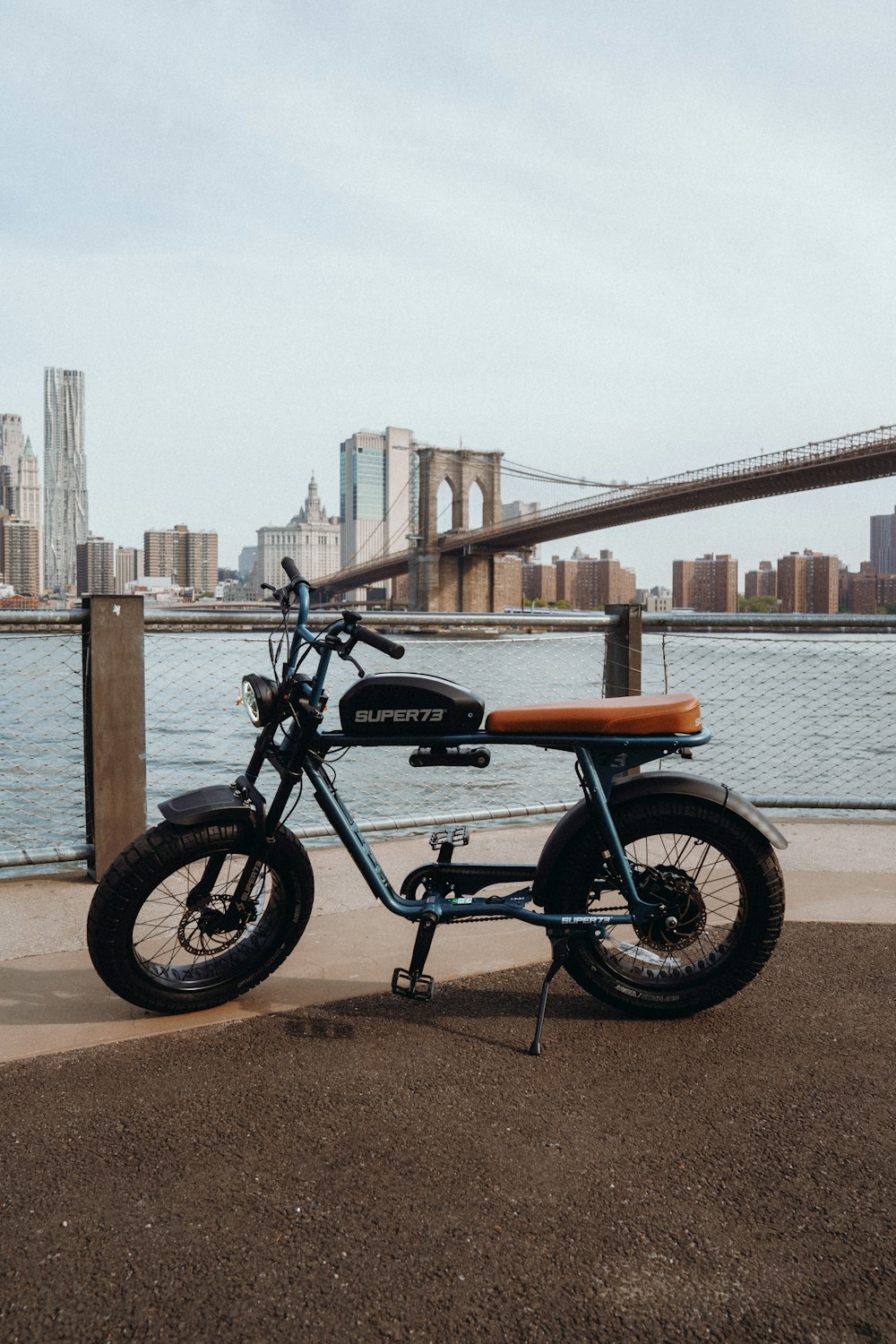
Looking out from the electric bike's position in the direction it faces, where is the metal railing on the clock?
The metal railing is roughly at 3 o'clock from the electric bike.

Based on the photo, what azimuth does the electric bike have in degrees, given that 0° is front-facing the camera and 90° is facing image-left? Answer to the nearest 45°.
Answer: approximately 90°

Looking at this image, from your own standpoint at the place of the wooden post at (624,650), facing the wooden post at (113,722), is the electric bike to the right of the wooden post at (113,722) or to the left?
left

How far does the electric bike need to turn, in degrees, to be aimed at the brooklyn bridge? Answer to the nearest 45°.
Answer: approximately 90° to its right

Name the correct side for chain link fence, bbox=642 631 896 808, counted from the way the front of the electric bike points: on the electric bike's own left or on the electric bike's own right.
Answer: on the electric bike's own right

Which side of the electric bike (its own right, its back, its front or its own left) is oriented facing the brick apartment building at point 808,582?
right

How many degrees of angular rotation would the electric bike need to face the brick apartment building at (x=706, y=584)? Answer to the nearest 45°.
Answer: approximately 90° to its right

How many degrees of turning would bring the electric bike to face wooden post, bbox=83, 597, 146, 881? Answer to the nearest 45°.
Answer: approximately 45° to its right
